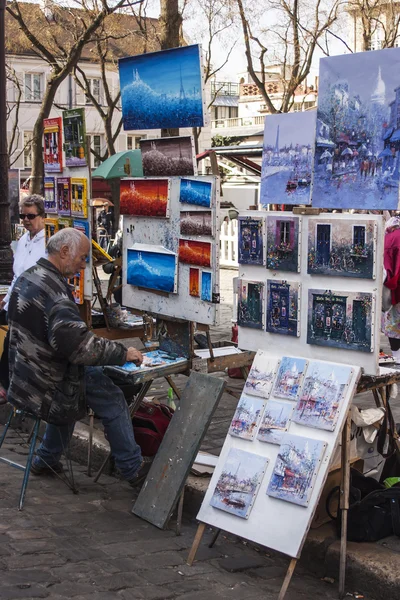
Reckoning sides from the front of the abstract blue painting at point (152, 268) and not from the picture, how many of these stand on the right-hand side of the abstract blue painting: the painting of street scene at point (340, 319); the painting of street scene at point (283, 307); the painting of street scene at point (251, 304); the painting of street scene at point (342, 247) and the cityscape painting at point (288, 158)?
0

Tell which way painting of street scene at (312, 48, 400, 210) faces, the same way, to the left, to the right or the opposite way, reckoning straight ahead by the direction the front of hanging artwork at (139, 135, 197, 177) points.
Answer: the same way

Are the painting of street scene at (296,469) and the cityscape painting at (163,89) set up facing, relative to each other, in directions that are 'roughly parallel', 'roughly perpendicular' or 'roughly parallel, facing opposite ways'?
roughly parallel

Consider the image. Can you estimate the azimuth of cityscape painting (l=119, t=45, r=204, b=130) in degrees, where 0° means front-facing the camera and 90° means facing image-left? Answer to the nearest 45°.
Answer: approximately 45°

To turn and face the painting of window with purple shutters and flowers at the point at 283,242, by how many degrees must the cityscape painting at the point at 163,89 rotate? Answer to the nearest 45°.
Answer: approximately 90° to its left

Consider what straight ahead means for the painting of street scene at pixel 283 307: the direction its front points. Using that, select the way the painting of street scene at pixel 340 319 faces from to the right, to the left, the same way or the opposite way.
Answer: the same way

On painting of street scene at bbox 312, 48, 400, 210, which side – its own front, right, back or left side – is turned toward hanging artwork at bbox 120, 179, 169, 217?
right

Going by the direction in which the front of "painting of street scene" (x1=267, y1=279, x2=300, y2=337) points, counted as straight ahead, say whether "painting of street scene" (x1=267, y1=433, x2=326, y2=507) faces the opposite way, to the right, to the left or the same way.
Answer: the same way

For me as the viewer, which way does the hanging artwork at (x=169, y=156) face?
facing the viewer and to the left of the viewer

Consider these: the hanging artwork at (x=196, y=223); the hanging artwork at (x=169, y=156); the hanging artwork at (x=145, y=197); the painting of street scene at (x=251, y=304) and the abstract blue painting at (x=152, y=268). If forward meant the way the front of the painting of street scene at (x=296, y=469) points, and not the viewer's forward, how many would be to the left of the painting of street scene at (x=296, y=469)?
0

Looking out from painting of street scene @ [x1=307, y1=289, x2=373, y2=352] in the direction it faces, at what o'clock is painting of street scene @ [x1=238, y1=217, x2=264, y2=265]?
painting of street scene @ [x1=238, y1=217, x2=264, y2=265] is roughly at 3 o'clock from painting of street scene @ [x1=307, y1=289, x2=373, y2=352].

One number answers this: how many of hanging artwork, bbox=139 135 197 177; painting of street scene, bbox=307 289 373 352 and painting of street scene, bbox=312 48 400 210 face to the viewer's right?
0
